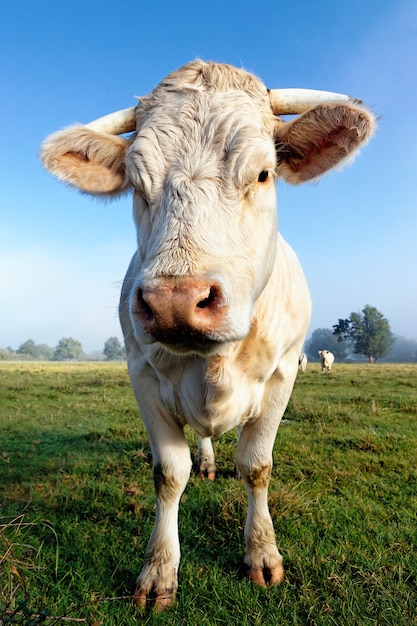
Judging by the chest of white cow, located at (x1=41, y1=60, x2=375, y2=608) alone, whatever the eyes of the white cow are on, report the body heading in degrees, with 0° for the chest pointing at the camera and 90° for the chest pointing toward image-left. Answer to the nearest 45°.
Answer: approximately 0°
